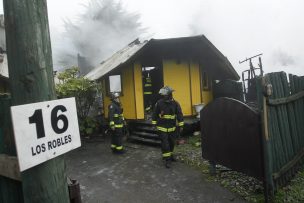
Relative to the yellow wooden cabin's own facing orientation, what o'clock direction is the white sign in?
The white sign is roughly at 12 o'clock from the yellow wooden cabin.

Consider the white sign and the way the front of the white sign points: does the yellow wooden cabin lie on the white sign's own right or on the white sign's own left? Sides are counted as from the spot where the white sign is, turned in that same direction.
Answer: on the white sign's own left

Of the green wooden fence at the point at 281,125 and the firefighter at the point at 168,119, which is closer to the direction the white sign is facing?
the green wooden fence

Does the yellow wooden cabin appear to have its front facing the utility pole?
yes

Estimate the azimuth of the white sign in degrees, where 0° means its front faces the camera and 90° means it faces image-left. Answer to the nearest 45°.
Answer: approximately 315°

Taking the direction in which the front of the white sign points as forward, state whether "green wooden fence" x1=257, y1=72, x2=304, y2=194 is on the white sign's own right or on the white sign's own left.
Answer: on the white sign's own left

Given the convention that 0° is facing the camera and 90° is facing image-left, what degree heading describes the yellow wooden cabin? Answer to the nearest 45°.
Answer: approximately 0°

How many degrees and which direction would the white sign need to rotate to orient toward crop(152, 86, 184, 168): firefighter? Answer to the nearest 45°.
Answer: approximately 90° to its left

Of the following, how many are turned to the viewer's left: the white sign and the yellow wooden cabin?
0

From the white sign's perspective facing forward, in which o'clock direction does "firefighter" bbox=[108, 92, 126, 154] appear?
The firefighter is roughly at 8 o'clock from the white sign.

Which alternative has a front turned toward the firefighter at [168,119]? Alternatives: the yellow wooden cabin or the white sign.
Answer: the yellow wooden cabin
